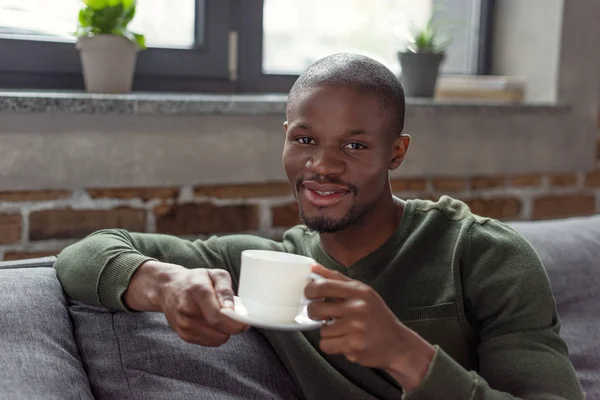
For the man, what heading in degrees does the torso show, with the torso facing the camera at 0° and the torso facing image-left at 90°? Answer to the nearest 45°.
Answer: approximately 45°

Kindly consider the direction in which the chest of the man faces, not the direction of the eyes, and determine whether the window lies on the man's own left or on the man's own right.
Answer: on the man's own right

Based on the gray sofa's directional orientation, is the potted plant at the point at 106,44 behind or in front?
behind

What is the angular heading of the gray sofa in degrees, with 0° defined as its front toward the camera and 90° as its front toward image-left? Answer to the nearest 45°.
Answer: approximately 0°

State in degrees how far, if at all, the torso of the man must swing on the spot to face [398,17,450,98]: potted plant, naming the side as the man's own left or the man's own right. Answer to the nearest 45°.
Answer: approximately 135° to the man's own right

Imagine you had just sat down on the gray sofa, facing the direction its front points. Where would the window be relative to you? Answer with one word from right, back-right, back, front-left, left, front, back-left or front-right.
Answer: back
